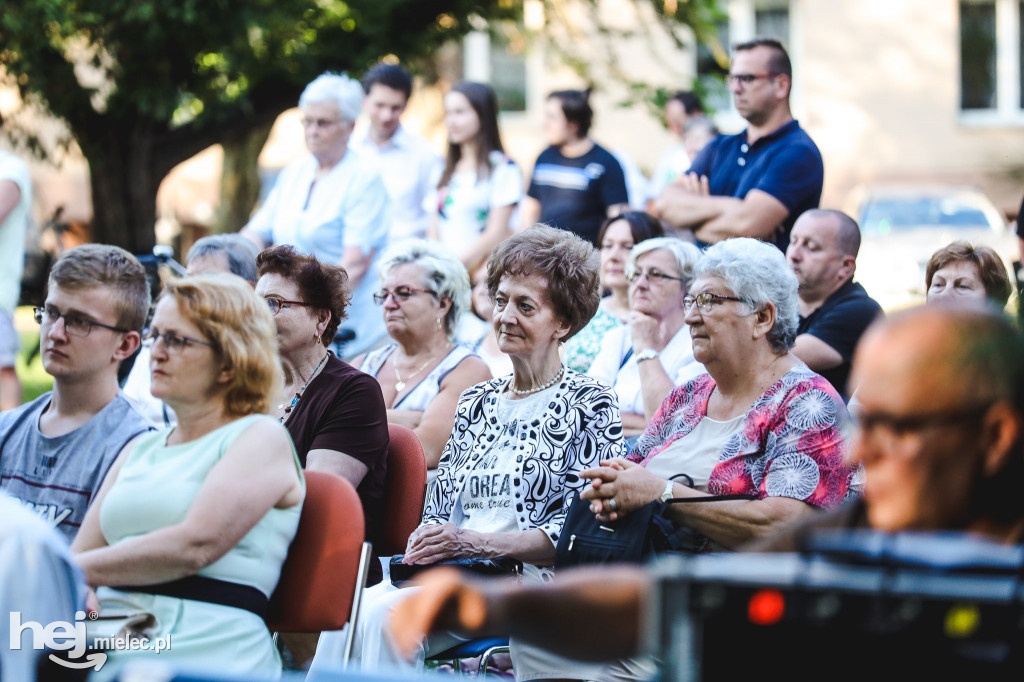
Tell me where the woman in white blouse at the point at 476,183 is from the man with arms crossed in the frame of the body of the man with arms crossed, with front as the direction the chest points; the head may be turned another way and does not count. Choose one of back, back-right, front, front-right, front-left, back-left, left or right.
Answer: right

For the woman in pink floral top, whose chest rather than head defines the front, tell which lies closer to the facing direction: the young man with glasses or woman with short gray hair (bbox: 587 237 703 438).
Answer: the young man with glasses

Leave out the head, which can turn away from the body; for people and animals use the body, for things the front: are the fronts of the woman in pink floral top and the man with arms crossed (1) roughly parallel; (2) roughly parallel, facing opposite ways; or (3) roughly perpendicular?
roughly parallel

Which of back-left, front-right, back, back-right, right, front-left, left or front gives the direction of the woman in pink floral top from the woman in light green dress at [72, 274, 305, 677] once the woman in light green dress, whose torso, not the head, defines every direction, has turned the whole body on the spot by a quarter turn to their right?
back-right

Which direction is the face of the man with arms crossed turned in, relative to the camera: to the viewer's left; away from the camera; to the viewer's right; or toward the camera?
to the viewer's left

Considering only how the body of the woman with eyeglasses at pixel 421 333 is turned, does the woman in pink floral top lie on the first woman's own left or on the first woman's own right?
on the first woman's own left

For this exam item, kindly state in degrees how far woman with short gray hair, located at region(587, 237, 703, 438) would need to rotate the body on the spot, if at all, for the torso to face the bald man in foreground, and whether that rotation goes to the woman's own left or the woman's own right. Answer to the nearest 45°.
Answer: approximately 45° to the woman's own left

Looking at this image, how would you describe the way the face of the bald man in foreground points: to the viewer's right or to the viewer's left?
to the viewer's left

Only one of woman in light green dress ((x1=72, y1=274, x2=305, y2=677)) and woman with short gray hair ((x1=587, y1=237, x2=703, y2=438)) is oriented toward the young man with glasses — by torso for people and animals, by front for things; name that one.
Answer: the woman with short gray hair

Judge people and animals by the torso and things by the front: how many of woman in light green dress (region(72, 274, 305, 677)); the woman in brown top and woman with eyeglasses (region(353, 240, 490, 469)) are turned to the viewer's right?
0

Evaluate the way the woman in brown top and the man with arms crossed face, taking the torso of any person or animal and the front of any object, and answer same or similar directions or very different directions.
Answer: same or similar directions

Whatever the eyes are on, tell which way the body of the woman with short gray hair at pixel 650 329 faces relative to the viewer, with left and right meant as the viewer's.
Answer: facing the viewer and to the left of the viewer

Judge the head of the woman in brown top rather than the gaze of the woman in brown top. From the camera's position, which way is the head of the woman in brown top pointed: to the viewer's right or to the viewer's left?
to the viewer's left
